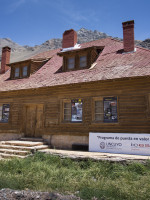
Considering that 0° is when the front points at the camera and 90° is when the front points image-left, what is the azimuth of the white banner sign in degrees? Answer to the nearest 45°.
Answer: approximately 0°
